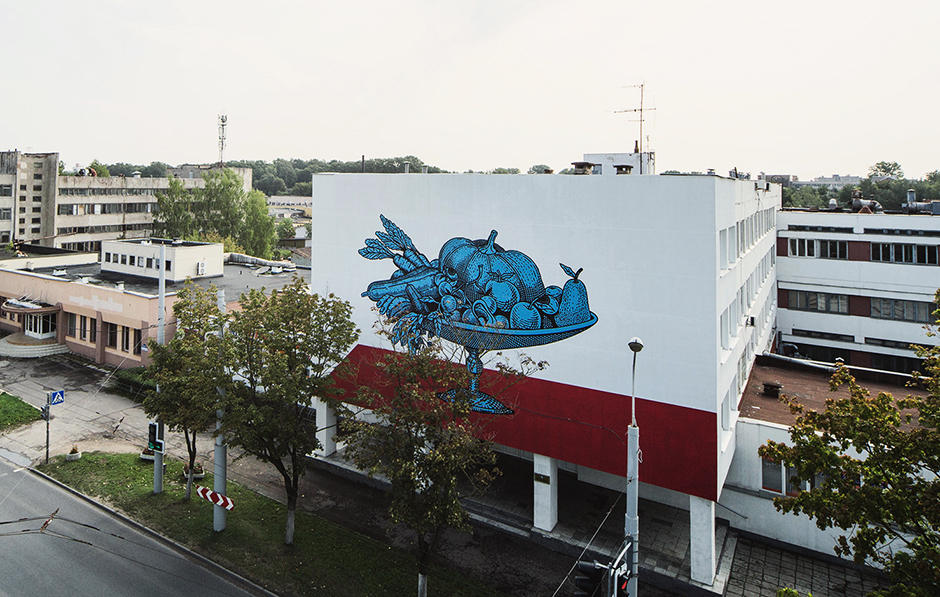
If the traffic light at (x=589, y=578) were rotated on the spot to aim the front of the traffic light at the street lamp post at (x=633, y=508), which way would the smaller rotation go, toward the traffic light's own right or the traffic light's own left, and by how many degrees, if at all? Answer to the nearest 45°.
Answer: approximately 90° to the traffic light's own right

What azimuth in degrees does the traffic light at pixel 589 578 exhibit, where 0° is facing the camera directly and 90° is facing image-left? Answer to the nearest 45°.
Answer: approximately 90°

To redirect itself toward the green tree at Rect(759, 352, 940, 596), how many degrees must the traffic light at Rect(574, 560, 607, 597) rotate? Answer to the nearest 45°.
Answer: approximately 135° to its right
